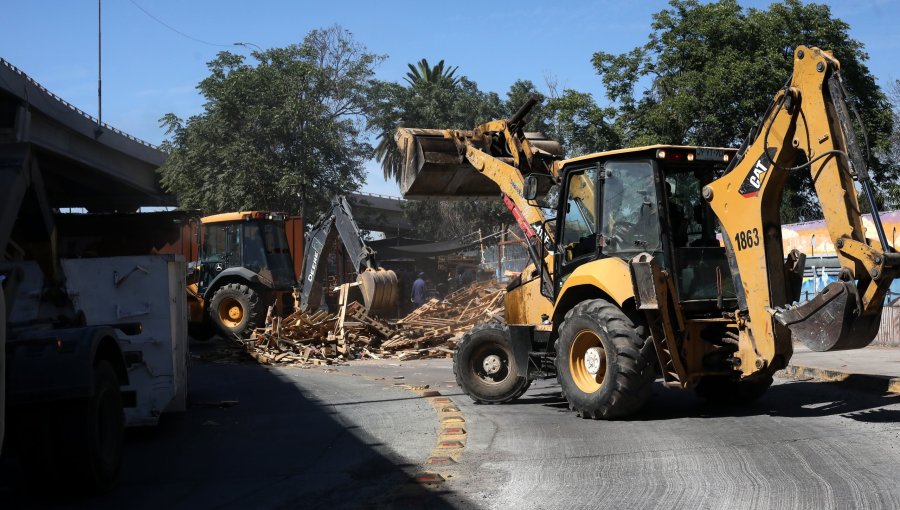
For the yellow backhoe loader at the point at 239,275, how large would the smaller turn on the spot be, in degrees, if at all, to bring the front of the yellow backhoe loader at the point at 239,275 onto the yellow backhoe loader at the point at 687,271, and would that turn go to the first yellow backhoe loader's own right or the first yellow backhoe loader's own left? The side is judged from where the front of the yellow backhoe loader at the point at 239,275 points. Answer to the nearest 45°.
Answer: approximately 135° to the first yellow backhoe loader's own left

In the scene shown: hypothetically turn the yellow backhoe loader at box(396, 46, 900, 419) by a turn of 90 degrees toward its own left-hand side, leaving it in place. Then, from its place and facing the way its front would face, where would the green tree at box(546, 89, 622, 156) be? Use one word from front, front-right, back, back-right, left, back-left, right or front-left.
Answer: back-right

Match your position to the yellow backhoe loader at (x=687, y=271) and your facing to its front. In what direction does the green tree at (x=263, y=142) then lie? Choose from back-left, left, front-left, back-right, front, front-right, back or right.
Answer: front

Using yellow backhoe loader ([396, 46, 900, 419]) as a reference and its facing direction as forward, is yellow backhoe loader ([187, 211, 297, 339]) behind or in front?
in front

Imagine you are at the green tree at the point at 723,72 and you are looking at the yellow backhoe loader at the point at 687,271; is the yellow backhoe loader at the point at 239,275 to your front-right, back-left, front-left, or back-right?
front-right

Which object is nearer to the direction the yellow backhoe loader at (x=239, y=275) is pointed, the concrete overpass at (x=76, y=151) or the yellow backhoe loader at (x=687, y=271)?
the concrete overpass

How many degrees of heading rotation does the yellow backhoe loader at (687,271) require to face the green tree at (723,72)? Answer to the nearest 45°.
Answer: approximately 45° to its right

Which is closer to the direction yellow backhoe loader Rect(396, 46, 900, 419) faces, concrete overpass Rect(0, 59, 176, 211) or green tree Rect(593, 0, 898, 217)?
the concrete overpass

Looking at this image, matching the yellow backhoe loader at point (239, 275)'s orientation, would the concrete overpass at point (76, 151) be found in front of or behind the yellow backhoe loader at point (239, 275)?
in front

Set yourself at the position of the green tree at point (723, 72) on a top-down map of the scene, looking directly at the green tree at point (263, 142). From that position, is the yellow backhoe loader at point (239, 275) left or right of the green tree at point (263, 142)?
left

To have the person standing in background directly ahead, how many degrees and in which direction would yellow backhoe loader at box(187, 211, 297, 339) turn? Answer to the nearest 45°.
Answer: approximately 90° to its right

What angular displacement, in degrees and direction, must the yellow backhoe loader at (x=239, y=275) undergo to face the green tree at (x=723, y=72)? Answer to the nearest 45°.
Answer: approximately 135° to its right

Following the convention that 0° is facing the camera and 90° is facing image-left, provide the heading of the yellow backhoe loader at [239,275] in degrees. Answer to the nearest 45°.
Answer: approximately 135°

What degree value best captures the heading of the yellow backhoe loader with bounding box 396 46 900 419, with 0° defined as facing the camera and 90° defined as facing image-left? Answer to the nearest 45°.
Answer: approximately 135°

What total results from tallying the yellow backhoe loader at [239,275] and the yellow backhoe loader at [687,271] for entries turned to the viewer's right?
0
